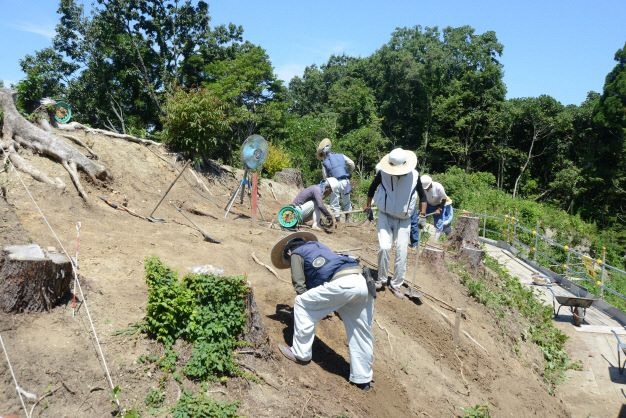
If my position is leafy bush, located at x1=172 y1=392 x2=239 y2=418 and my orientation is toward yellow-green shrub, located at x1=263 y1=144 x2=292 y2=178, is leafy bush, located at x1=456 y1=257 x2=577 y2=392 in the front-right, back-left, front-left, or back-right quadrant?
front-right

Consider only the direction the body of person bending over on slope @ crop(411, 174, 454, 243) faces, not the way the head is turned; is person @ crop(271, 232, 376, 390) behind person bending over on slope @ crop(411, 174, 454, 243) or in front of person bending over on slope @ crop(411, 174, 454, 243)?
in front

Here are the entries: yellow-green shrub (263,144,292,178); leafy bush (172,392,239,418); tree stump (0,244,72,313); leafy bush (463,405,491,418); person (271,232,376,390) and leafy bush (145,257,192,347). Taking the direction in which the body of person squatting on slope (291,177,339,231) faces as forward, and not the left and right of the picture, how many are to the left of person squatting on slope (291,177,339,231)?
1

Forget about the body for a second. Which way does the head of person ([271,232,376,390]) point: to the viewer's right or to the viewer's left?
to the viewer's left

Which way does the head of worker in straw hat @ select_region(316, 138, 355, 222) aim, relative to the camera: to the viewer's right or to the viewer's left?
to the viewer's left

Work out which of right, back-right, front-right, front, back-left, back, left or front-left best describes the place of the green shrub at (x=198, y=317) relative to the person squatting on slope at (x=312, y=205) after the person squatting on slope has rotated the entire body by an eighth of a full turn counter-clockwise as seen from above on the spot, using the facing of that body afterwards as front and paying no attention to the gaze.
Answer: back-right

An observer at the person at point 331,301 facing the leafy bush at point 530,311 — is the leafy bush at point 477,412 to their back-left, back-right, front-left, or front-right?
front-right

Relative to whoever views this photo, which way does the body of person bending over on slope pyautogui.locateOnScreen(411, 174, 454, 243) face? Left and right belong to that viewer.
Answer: facing the viewer and to the left of the viewer

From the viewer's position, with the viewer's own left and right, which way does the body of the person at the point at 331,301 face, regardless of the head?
facing away from the viewer and to the left of the viewer

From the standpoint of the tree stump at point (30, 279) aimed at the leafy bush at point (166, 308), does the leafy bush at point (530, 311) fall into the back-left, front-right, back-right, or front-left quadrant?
front-left

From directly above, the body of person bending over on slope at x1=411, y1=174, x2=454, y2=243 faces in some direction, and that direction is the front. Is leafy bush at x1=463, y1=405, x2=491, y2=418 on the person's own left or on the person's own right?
on the person's own left

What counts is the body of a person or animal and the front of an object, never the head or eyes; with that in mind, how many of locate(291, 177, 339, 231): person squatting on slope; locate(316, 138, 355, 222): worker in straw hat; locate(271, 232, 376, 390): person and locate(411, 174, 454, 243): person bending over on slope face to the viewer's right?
1

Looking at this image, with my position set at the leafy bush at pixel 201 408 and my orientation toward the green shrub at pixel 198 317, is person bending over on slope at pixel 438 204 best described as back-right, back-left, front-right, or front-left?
front-right
